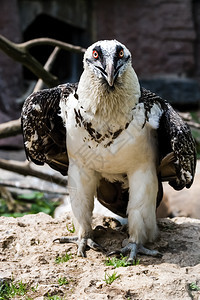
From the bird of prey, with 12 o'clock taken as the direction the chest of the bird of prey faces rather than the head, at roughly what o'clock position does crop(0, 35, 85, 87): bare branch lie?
The bare branch is roughly at 5 o'clock from the bird of prey.

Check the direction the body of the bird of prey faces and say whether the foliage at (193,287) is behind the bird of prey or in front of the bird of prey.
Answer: in front

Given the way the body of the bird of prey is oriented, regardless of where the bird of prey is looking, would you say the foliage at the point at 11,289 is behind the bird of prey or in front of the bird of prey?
in front

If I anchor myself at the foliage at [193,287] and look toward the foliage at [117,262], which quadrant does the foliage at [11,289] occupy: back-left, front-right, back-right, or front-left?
front-left

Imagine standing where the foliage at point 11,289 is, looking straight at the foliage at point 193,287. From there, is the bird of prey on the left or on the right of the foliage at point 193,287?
left

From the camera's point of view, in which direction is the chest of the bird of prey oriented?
toward the camera

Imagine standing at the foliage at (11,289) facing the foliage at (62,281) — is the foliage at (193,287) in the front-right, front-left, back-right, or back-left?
front-right

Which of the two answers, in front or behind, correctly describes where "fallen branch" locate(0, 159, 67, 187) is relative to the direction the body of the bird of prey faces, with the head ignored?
behind
